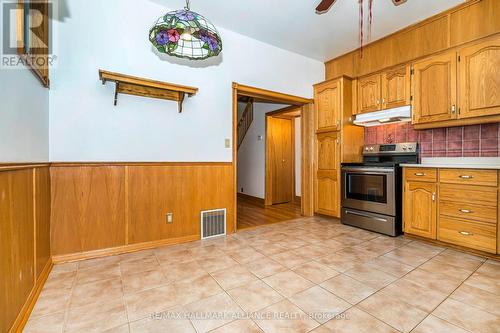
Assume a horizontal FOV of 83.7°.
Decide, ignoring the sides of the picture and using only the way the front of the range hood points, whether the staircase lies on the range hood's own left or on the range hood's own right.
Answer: on the range hood's own right

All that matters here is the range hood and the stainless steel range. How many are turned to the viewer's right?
0

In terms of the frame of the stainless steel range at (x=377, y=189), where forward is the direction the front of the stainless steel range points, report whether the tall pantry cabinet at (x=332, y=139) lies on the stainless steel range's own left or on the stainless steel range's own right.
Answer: on the stainless steel range's own right

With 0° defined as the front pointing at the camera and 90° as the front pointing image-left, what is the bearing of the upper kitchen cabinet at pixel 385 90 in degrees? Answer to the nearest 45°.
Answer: approximately 45°

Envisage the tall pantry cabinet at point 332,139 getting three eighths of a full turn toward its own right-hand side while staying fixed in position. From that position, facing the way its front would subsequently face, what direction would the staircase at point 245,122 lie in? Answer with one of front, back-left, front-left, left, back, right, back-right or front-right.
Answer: front-left

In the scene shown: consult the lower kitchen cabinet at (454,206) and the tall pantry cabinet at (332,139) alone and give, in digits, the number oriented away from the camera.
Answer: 0

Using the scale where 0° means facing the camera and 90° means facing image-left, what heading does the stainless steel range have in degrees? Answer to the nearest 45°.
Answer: approximately 45°

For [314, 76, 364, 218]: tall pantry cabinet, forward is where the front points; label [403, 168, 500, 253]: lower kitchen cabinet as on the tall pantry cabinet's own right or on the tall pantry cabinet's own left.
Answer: on the tall pantry cabinet's own left

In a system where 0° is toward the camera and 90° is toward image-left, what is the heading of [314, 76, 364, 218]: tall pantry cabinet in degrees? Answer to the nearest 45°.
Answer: approximately 45°

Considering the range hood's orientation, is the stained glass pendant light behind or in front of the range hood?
in front

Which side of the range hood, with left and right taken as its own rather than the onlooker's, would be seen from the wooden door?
right
